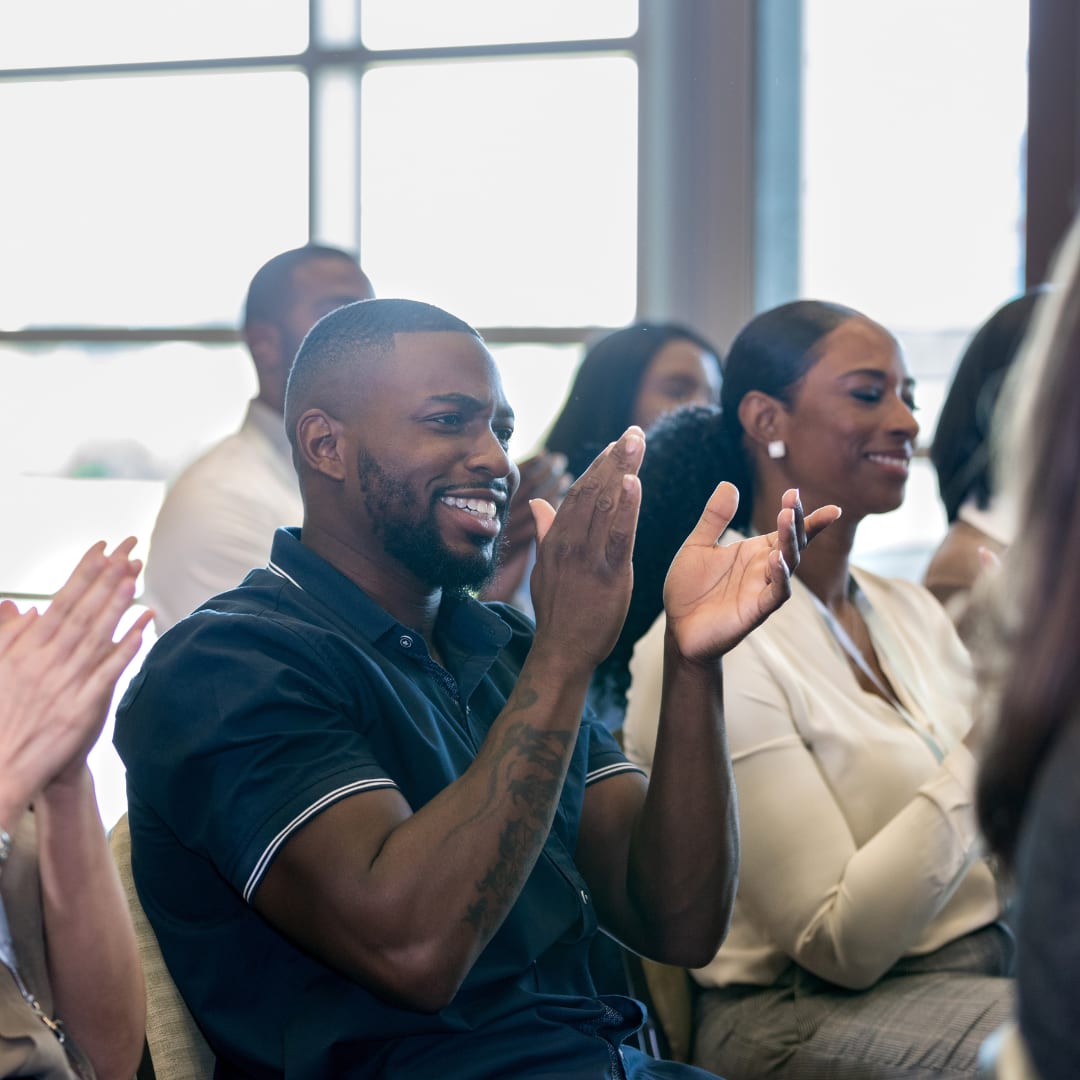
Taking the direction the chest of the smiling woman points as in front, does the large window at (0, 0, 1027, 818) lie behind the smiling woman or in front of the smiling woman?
behind

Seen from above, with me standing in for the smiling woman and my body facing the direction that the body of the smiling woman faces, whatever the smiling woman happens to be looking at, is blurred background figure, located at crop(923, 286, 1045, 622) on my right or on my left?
on my left

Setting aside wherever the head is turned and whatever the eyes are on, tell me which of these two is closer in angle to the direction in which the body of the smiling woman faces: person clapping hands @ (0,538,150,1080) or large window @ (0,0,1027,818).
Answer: the person clapping hands
